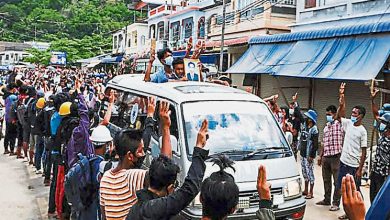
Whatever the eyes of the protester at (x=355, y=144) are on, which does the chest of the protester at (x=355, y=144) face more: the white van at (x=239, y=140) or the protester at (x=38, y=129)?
the white van

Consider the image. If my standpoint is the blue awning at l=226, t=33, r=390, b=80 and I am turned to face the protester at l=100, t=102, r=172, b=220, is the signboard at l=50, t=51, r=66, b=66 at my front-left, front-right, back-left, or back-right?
back-right

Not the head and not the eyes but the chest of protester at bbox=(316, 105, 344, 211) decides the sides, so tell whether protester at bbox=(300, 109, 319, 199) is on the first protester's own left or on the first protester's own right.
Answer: on the first protester's own right

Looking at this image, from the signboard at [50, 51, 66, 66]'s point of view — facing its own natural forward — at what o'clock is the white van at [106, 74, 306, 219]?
The white van is roughly at 12 o'clock from the signboard.

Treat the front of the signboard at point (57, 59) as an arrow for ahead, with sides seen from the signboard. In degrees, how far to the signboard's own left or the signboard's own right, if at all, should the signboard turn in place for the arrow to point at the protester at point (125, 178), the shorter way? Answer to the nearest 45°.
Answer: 0° — it already faces them

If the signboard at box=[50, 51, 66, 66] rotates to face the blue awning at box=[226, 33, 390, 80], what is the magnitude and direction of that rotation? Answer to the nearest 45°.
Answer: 0° — it already faces it

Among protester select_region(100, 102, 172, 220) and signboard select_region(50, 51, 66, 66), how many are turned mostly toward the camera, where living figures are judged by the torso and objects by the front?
1

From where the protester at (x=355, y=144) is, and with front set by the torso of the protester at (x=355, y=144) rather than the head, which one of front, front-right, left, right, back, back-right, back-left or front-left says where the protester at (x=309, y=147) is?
right

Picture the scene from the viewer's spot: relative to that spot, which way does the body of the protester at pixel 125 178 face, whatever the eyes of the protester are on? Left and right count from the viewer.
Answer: facing away from the viewer and to the right of the viewer
